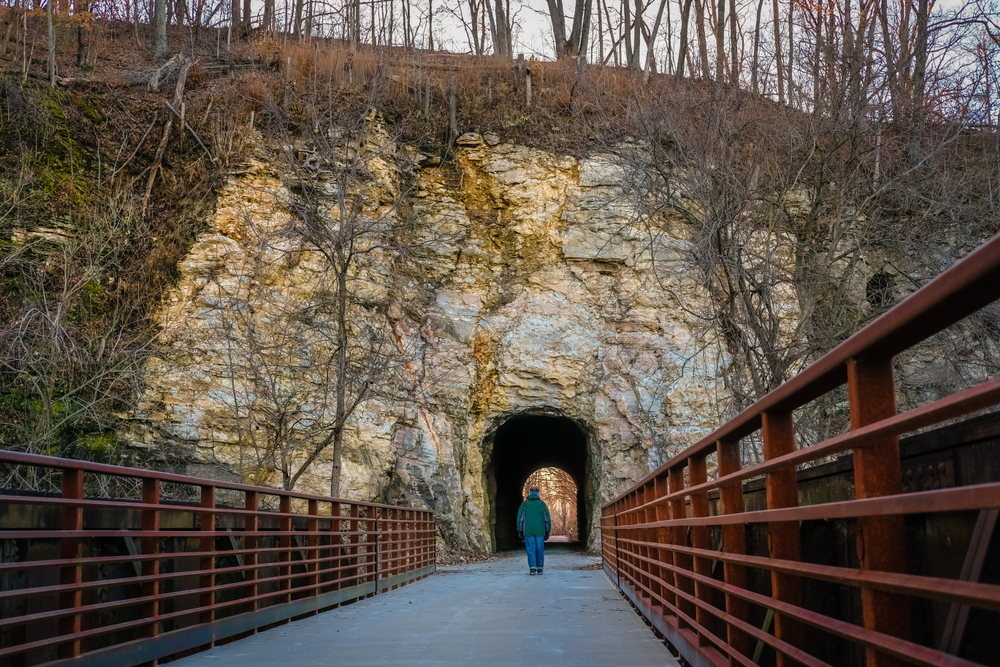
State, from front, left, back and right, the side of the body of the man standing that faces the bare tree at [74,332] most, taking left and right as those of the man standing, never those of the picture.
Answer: left

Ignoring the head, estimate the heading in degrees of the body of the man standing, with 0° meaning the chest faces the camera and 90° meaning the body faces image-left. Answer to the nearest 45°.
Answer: approximately 180°

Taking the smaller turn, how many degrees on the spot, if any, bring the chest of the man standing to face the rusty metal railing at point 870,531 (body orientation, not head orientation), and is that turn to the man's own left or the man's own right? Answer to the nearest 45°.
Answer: approximately 180°

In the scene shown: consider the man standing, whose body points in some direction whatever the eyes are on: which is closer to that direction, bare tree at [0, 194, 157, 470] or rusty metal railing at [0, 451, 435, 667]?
the bare tree

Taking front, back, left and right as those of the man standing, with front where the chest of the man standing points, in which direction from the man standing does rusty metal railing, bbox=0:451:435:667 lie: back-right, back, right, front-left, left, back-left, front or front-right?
back
